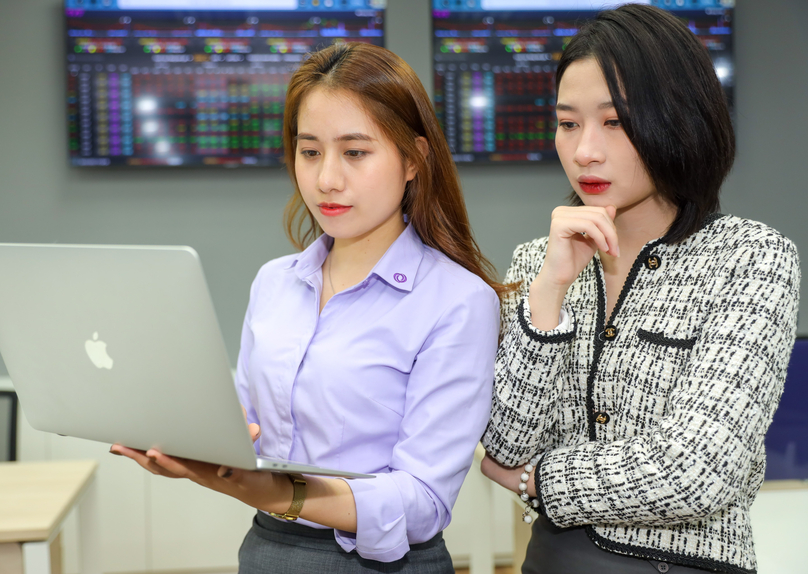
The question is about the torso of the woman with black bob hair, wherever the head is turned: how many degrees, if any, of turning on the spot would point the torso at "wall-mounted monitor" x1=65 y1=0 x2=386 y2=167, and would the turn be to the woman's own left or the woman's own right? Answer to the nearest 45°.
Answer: approximately 90° to the woman's own right

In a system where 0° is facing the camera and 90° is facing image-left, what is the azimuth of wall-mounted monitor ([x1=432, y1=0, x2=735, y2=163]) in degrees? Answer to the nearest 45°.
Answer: approximately 0°

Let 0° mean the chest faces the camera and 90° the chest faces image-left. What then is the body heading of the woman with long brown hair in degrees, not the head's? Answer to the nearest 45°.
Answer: approximately 45°

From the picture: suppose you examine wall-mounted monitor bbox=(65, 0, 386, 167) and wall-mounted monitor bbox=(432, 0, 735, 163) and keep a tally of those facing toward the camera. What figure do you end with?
2

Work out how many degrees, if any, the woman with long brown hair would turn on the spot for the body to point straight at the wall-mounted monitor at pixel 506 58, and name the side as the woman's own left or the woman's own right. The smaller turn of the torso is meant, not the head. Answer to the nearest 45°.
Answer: approximately 135° to the woman's own right

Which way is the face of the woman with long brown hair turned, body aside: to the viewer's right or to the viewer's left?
to the viewer's left

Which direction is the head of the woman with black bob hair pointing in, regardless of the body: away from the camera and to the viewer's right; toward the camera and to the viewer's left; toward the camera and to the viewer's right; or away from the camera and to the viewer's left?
toward the camera and to the viewer's left

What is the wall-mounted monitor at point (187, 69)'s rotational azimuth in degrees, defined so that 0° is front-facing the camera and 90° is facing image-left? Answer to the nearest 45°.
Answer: approximately 0°

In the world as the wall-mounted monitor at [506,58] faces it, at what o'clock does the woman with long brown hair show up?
The woman with long brown hair is roughly at 12 o'clock from the wall-mounted monitor.
